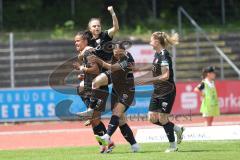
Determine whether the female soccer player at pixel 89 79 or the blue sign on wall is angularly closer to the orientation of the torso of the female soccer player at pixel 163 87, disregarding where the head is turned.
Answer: the female soccer player

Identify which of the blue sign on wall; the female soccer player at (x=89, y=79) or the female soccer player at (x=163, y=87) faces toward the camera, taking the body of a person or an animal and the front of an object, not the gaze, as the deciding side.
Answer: the blue sign on wall

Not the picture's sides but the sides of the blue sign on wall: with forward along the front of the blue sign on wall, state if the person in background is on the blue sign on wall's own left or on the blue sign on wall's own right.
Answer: on the blue sign on wall's own left

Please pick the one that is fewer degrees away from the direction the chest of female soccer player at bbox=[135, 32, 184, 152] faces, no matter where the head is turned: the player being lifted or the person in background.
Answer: the player being lifted

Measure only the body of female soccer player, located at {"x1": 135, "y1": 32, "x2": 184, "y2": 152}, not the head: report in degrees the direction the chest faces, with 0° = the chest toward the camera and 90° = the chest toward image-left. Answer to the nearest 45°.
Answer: approximately 90°
